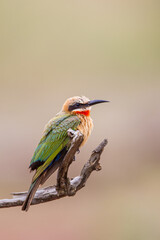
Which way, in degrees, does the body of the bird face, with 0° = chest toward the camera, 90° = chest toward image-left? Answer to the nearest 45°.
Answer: approximately 270°
